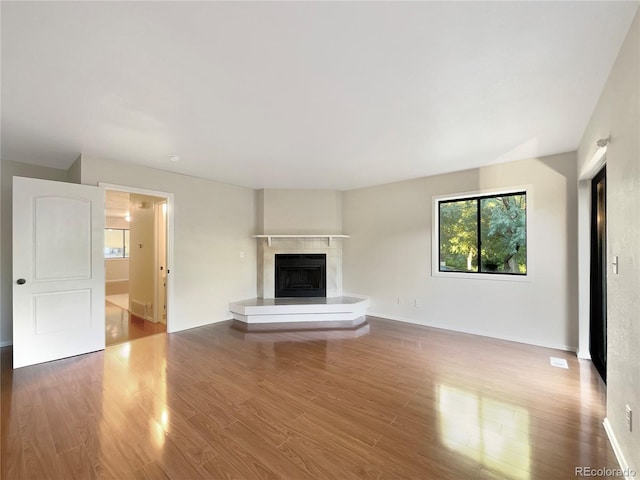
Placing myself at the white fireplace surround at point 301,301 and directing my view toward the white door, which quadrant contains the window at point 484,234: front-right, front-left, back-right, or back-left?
back-left

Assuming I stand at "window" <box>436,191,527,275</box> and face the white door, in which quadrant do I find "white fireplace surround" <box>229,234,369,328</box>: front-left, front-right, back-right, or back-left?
front-right

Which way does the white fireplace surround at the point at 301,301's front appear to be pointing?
toward the camera

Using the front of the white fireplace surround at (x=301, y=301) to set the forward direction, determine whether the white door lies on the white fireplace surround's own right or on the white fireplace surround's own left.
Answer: on the white fireplace surround's own right

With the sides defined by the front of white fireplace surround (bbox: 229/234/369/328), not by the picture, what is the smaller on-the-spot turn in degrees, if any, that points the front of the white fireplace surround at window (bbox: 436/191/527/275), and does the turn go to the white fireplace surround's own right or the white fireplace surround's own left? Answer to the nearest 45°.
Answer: approximately 45° to the white fireplace surround's own left

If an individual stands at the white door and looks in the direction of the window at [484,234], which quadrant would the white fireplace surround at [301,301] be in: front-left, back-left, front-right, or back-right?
front-left
